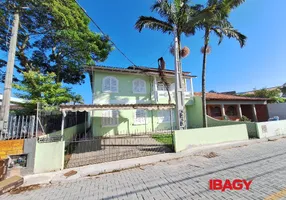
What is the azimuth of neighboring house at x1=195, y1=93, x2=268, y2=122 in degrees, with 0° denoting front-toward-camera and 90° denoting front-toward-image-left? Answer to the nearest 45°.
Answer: approximately 0°

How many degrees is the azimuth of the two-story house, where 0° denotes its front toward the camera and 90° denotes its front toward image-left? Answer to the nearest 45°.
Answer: approximately 0°

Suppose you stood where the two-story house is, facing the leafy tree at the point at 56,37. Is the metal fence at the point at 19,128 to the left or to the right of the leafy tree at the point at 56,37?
left

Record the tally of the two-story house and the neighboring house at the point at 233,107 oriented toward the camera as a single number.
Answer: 2

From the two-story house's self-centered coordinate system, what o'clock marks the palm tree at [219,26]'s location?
The palm tree is roughly at 10 o'clock from the two-story house.

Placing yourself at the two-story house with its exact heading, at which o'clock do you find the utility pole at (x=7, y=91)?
The utility pole is roughly at 1 o'clock from the two-story house.
